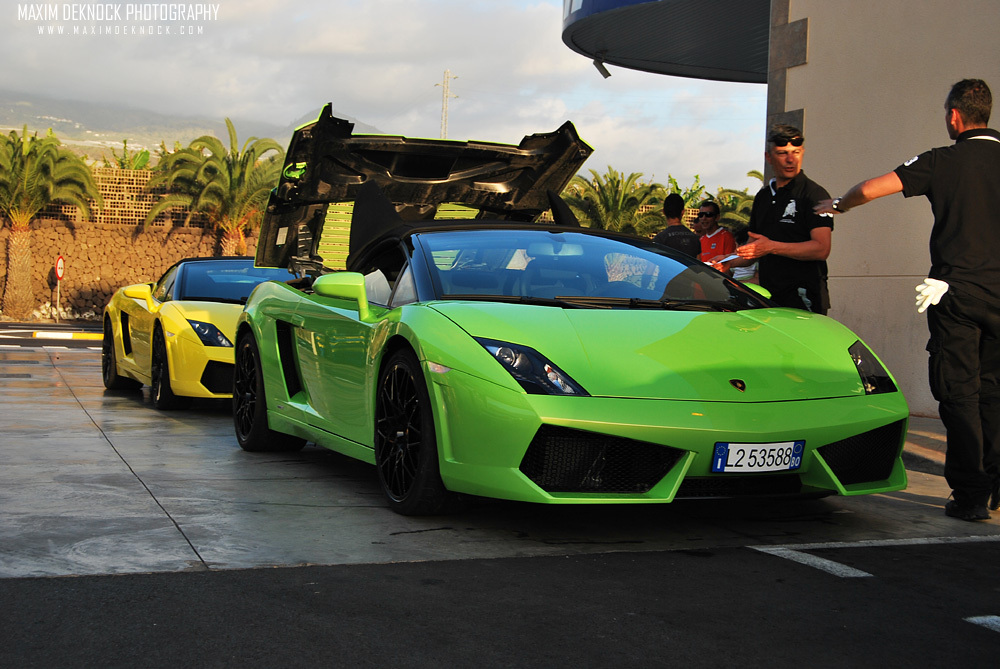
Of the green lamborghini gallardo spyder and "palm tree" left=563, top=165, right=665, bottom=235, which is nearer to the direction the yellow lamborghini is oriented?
the green lamborghini gallardo spyder

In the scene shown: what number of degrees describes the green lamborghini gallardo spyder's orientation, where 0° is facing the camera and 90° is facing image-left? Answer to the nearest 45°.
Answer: approximately 315°

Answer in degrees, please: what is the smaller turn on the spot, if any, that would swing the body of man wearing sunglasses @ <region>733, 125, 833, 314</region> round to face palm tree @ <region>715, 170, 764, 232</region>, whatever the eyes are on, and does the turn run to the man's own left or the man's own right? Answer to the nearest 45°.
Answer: approximately 135° to the man's own right

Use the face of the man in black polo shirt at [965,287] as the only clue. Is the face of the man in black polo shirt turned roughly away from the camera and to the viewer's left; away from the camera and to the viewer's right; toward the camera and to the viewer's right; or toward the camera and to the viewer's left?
away from the camera and to the viewer's left

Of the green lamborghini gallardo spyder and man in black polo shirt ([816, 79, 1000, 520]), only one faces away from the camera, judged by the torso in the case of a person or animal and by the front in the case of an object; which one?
the man in black polo shirt

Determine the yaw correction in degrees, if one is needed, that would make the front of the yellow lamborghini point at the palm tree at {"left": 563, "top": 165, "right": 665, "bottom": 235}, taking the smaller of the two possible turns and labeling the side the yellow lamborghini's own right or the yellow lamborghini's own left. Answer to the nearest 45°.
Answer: approximately 90° to the yellow lamborghini's own left

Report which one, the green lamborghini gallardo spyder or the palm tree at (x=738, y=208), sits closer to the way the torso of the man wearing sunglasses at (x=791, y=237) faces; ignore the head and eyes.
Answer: the green lamborghini gallardo spyder

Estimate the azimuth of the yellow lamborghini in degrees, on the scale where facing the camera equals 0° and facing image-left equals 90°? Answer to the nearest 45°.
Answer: approximately 315°
